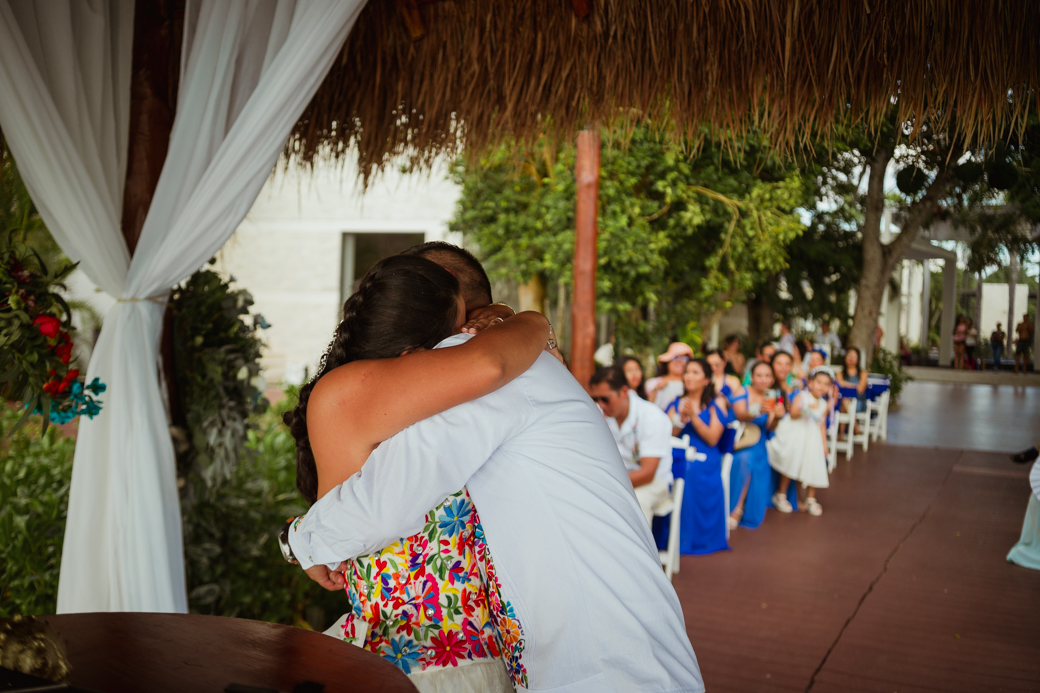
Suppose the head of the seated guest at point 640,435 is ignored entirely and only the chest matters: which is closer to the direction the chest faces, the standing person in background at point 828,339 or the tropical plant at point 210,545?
the tropical plant

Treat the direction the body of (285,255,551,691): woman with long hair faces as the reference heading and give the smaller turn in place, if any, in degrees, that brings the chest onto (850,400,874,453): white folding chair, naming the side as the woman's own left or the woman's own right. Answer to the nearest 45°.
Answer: approximately 45° to the woman's own left

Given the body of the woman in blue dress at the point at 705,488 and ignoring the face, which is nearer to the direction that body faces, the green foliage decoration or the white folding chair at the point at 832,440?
the green foliage decoration

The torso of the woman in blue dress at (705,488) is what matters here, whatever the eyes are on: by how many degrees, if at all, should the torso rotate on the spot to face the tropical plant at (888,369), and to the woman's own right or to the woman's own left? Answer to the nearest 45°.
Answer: approximately 135° to the woman's own right

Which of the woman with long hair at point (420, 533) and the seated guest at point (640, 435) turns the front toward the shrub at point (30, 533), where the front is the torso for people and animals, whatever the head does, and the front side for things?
the seated guest

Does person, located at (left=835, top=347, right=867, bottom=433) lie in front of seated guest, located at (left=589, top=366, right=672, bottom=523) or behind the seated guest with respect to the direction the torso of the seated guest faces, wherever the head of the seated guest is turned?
behind

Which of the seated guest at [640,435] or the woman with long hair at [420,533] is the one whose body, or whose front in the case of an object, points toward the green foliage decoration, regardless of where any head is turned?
the seated guest

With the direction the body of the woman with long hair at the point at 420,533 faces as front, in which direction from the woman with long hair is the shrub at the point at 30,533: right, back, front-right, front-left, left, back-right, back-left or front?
back-left

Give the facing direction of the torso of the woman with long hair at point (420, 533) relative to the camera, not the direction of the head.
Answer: to the viewer's right

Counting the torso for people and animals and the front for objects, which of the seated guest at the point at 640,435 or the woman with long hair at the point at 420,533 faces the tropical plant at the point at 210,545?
the seated guest

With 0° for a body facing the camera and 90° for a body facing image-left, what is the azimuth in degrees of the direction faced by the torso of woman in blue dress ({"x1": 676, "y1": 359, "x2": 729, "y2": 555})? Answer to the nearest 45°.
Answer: approximately 45°
